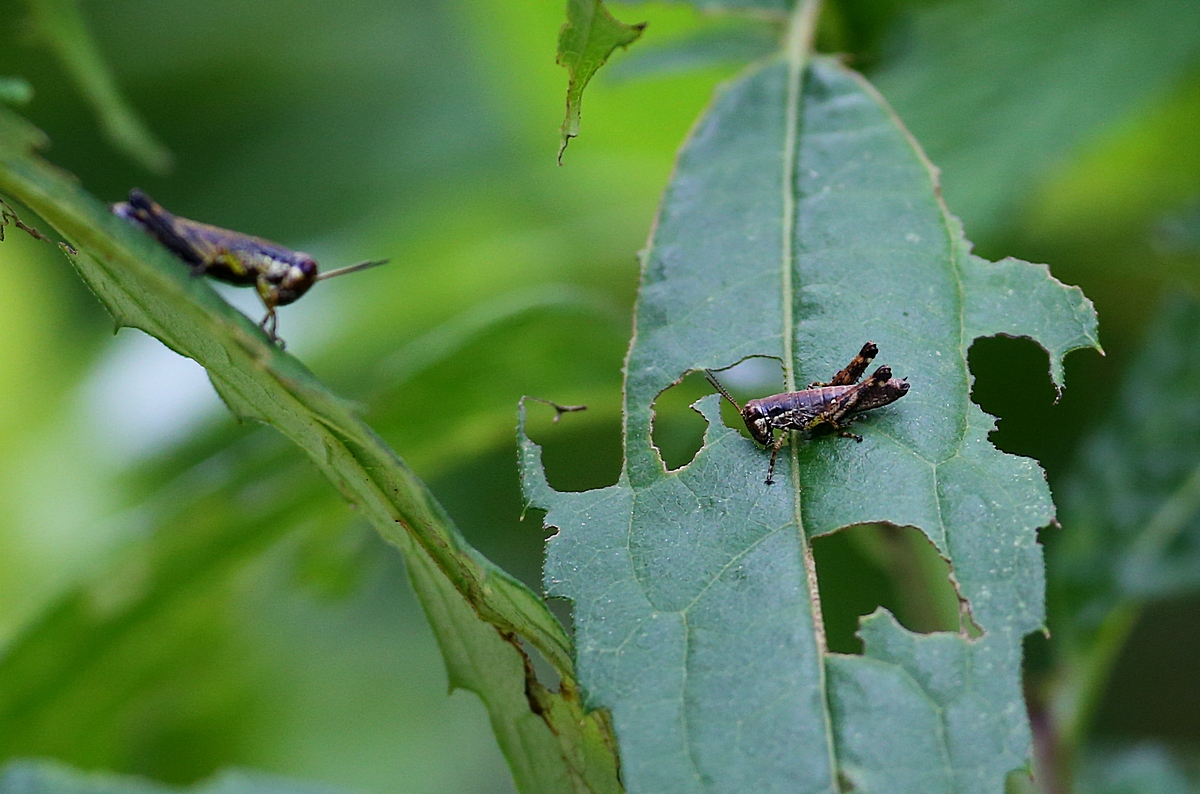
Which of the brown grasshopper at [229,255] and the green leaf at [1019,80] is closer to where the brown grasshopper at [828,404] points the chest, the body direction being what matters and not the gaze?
the brown grasshopper

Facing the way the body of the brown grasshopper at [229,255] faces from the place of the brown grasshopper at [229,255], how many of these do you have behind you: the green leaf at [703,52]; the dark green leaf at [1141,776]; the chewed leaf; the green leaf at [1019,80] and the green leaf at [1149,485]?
0

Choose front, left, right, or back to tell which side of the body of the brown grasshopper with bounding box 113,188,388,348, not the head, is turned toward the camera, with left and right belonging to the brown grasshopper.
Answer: right

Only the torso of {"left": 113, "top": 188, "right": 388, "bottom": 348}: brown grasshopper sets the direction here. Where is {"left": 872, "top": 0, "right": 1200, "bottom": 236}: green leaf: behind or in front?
in front

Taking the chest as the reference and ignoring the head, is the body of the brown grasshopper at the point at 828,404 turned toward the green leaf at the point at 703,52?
no

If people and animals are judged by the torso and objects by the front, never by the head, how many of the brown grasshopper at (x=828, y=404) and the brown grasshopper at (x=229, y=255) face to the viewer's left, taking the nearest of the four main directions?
1

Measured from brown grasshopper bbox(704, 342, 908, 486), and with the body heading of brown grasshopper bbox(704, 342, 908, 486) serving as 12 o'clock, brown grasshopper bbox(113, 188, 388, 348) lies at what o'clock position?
brown grasshopper bbox(113, 188, 388, 348) is roughly at 12 o'clock from brown grasshopper bbox(704, 342, 908, 486).

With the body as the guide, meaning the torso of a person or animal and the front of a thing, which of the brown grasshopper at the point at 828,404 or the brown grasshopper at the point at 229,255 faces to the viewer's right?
the brown grasshopper at the point at 229,255

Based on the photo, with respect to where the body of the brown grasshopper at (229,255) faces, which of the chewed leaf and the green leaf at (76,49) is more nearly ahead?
the chewed leaf

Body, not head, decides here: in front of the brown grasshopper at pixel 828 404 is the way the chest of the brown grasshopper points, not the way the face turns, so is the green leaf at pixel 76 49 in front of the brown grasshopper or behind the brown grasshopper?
in front

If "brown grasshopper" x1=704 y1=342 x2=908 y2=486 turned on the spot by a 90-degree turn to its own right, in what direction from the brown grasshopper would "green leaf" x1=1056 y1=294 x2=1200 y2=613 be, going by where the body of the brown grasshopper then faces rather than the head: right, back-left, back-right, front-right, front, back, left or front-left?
front-right

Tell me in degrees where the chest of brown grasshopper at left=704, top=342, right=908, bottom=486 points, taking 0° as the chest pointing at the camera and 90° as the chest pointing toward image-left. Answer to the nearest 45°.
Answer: approximately 90°
